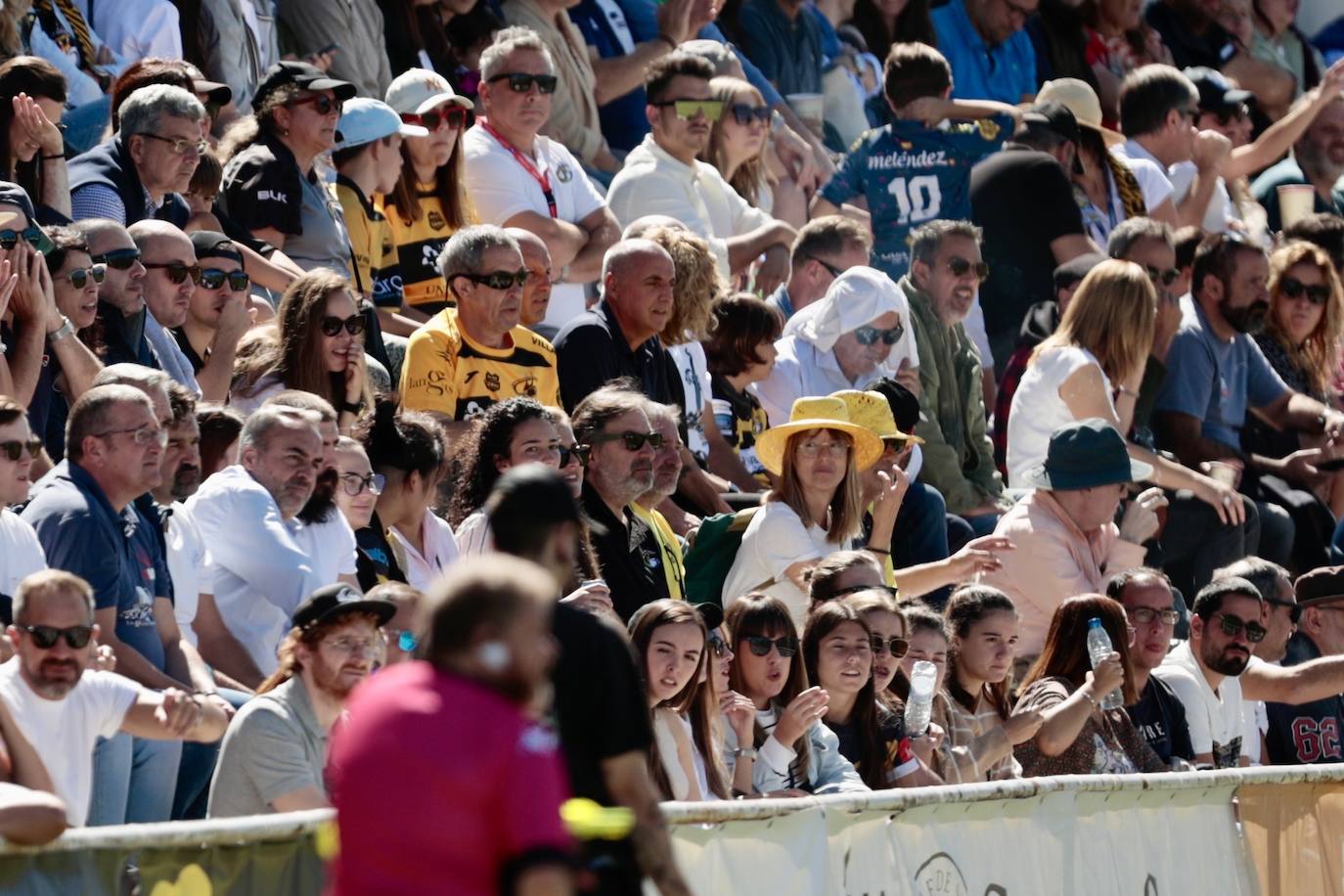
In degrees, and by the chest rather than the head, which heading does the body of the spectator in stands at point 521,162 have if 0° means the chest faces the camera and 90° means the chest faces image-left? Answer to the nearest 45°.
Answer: approximately 315°

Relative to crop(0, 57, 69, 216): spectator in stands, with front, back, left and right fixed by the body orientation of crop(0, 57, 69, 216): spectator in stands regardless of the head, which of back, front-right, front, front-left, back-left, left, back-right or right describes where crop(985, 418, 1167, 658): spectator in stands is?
front-left

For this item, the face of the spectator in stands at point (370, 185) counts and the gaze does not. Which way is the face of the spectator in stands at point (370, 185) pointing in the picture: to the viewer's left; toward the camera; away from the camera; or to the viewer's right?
to the viewer's right

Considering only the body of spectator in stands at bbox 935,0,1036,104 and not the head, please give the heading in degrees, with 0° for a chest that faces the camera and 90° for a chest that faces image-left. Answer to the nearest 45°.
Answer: approximately 315°

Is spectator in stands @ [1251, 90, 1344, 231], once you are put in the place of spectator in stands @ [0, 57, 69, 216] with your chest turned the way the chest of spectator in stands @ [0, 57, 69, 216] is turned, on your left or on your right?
on your left

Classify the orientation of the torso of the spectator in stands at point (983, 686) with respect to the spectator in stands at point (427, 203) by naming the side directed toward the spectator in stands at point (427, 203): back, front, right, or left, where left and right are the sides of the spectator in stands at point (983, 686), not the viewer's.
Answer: back

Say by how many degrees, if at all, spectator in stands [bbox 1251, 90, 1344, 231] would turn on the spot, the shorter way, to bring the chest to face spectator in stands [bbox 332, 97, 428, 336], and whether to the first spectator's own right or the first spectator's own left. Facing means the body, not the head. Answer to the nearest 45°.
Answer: approximately 90° to the first spectator's own right

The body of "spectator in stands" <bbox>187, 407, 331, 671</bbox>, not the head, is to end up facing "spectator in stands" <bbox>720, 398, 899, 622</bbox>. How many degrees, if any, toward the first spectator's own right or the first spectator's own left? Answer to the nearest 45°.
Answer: approximately 90° to the first spectator's own left

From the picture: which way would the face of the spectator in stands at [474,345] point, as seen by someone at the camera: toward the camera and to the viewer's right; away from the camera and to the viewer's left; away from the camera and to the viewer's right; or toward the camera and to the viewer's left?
toward the camera and to the viewer's right

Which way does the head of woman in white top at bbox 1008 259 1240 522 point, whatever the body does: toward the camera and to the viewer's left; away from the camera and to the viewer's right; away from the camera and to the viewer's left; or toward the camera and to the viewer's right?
away from the camera and to the viewer's right
